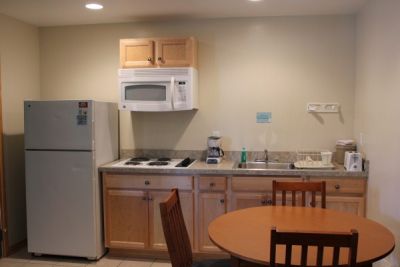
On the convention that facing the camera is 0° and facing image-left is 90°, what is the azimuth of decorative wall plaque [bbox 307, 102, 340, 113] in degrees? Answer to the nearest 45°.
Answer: approximately 0°

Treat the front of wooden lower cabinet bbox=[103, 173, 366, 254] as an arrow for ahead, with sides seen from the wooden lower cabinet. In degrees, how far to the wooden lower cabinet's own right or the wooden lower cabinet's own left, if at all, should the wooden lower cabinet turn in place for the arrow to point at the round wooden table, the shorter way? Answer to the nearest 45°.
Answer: approximately 45° to the wooden lower cabinet's own left

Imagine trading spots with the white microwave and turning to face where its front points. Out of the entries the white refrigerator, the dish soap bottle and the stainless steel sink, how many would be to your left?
2

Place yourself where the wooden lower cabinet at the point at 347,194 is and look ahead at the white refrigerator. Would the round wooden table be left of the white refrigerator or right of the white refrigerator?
left

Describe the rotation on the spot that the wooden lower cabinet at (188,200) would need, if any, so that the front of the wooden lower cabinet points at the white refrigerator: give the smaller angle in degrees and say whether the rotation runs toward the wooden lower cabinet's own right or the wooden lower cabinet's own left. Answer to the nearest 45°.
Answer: approximately 90° to the wooden lower cabinet's own right

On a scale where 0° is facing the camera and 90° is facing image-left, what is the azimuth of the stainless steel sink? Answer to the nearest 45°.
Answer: approximately 0°

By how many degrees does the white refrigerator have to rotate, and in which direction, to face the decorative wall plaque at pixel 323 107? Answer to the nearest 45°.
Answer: approximately 90° to its left
